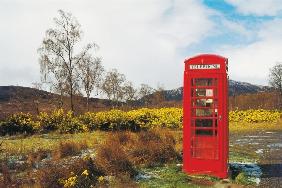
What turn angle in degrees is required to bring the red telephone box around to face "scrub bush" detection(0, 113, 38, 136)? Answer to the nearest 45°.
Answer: approximately 135° to its right

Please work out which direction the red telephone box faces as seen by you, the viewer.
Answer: facing the viewer
